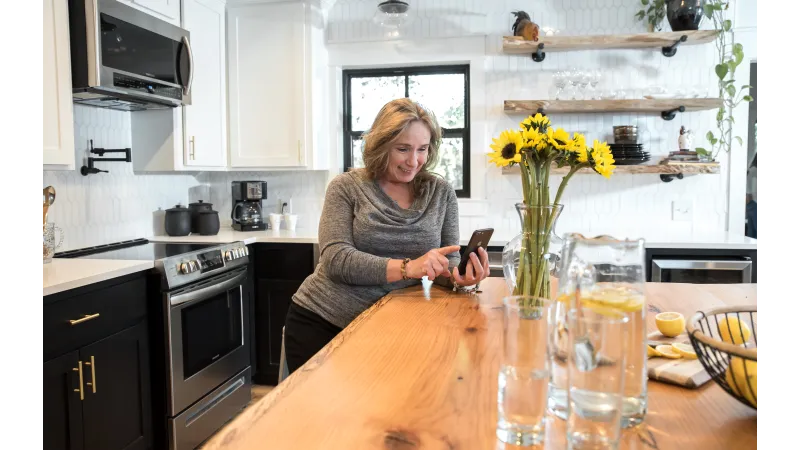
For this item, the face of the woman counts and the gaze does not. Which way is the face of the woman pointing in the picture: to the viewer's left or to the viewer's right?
to the viewer's right

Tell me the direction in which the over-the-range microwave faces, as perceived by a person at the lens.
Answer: facing the viewer and to the right of the viewer

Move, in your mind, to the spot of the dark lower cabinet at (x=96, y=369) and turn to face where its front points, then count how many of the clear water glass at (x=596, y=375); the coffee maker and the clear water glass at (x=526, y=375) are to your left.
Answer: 1

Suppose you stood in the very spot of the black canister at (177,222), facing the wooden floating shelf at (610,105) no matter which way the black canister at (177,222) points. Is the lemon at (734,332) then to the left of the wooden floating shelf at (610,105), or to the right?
right

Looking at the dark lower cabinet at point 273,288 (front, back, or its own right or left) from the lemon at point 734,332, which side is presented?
front

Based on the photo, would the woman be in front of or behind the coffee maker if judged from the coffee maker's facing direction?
in front

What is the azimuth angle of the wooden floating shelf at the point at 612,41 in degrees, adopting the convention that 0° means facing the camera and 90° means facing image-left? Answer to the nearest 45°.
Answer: approximately 0°

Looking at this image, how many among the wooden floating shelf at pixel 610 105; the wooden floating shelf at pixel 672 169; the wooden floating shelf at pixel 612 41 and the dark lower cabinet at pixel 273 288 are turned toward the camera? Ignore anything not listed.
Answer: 4

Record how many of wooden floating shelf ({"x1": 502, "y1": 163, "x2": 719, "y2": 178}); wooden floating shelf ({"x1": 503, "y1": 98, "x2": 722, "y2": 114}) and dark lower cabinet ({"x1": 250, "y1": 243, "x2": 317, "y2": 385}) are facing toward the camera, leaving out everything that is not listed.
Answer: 3

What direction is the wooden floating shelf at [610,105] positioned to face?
toward the camera

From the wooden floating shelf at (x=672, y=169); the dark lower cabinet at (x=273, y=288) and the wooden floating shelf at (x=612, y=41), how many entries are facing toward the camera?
3

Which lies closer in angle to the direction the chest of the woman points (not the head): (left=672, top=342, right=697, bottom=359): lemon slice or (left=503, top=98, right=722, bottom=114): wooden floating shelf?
the lemon slice

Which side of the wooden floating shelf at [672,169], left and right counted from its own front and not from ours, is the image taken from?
front

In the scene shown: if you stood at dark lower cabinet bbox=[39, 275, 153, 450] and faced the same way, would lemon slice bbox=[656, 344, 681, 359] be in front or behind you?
in front

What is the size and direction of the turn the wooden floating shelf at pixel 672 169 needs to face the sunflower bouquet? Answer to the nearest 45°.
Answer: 0° — it already faces it
